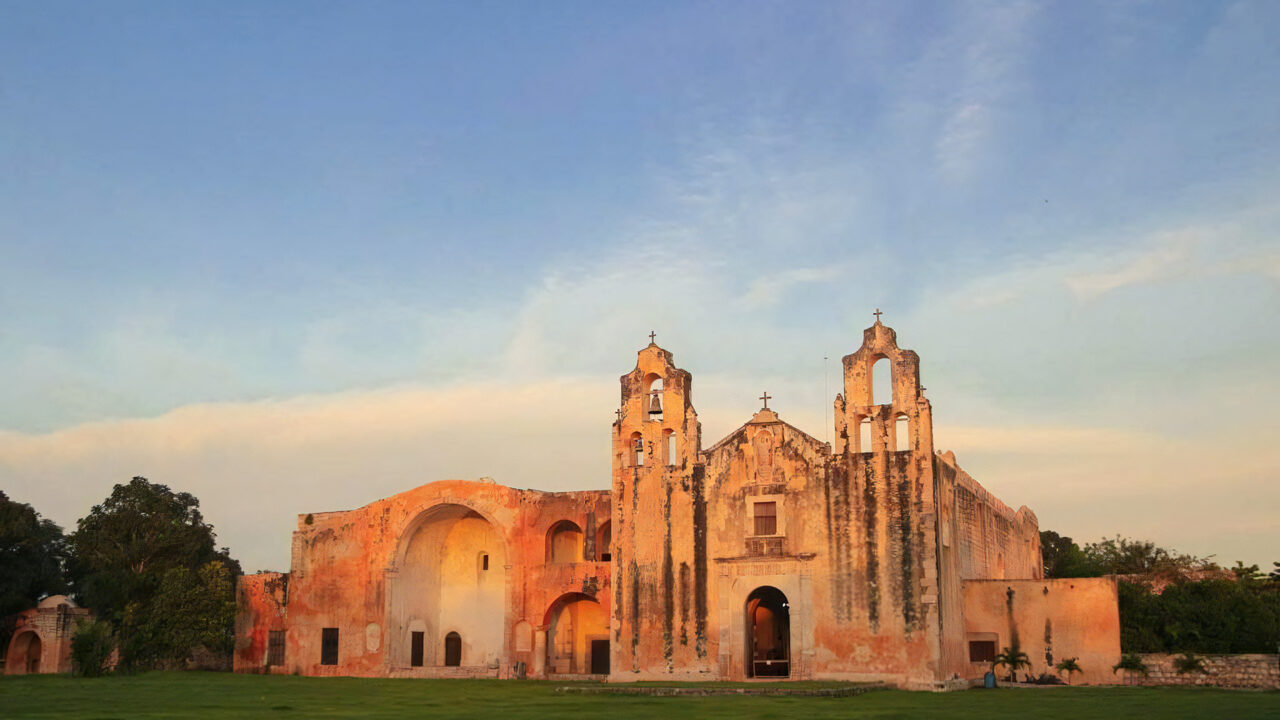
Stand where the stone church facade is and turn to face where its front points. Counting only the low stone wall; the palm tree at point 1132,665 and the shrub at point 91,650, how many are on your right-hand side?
1

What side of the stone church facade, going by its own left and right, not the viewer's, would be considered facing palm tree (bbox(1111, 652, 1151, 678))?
left

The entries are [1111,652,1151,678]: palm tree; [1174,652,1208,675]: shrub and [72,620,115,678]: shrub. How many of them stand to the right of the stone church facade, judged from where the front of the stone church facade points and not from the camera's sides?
1

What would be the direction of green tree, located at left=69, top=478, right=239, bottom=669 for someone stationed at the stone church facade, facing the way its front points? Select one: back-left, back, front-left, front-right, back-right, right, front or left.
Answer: back-right

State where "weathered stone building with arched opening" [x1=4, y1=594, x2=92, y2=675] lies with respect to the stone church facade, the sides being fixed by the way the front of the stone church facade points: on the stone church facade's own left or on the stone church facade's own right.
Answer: on the stone church facade's own right

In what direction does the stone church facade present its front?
toward the camera

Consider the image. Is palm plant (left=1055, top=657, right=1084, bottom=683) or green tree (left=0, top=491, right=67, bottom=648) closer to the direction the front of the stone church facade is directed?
the palm plant

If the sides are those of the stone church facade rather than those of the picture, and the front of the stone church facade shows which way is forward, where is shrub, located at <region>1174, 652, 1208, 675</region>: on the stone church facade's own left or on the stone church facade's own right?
on the stone church facade's own left

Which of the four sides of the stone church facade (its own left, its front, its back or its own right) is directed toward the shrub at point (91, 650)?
right

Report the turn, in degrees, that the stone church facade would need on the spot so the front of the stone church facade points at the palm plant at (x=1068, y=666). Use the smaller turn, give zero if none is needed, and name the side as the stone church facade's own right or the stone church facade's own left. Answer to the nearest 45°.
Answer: approximately 90° to the stone church facade's own left
